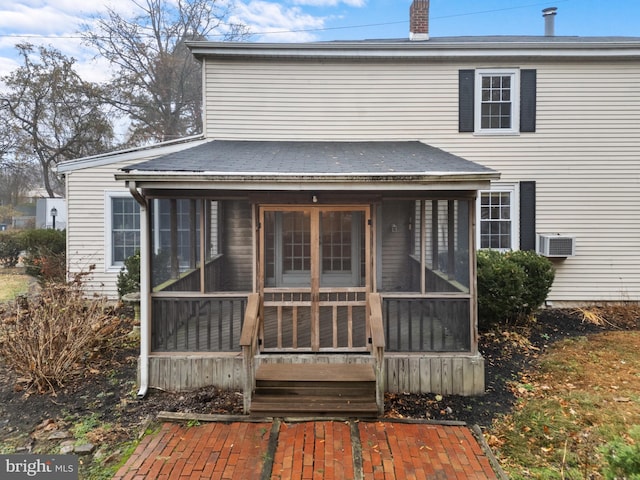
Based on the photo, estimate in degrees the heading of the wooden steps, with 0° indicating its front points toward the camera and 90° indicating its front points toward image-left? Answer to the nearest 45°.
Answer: approximately 0°

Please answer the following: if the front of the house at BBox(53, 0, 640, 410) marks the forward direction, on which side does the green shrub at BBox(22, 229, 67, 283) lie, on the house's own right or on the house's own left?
on the house's own right

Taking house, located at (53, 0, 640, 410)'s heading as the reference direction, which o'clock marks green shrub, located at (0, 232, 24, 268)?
The green shrub is roughly at 4 o'clock from the house.

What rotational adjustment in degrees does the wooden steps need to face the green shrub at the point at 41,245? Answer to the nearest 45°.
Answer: approximately 135° to its right

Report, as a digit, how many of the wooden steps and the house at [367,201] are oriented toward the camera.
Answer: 2

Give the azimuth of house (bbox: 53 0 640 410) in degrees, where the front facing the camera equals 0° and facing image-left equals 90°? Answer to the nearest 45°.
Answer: approximately 0°

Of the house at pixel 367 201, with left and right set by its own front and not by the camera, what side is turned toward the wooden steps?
front
